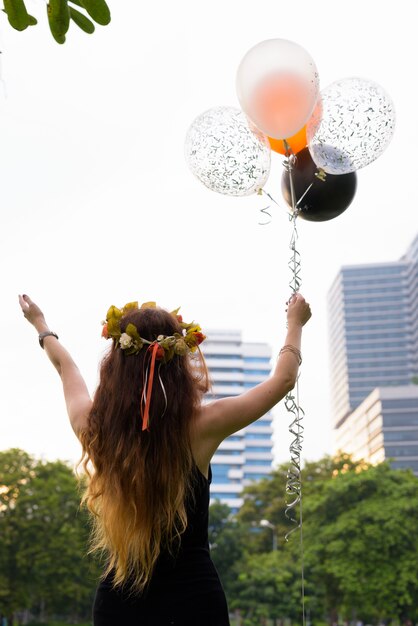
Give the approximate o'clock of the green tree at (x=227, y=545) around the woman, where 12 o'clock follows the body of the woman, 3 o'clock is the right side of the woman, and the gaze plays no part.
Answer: The green tree is roughly at 12 o'clock from the woman.

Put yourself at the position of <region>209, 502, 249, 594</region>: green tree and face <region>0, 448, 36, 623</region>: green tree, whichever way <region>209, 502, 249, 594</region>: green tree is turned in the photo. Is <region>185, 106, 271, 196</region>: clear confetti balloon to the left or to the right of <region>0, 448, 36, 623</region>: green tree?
left

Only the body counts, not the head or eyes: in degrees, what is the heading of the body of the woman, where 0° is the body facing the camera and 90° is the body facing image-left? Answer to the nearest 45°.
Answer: approximately 180°

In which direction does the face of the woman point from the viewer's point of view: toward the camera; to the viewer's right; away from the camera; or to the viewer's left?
away from the camera
